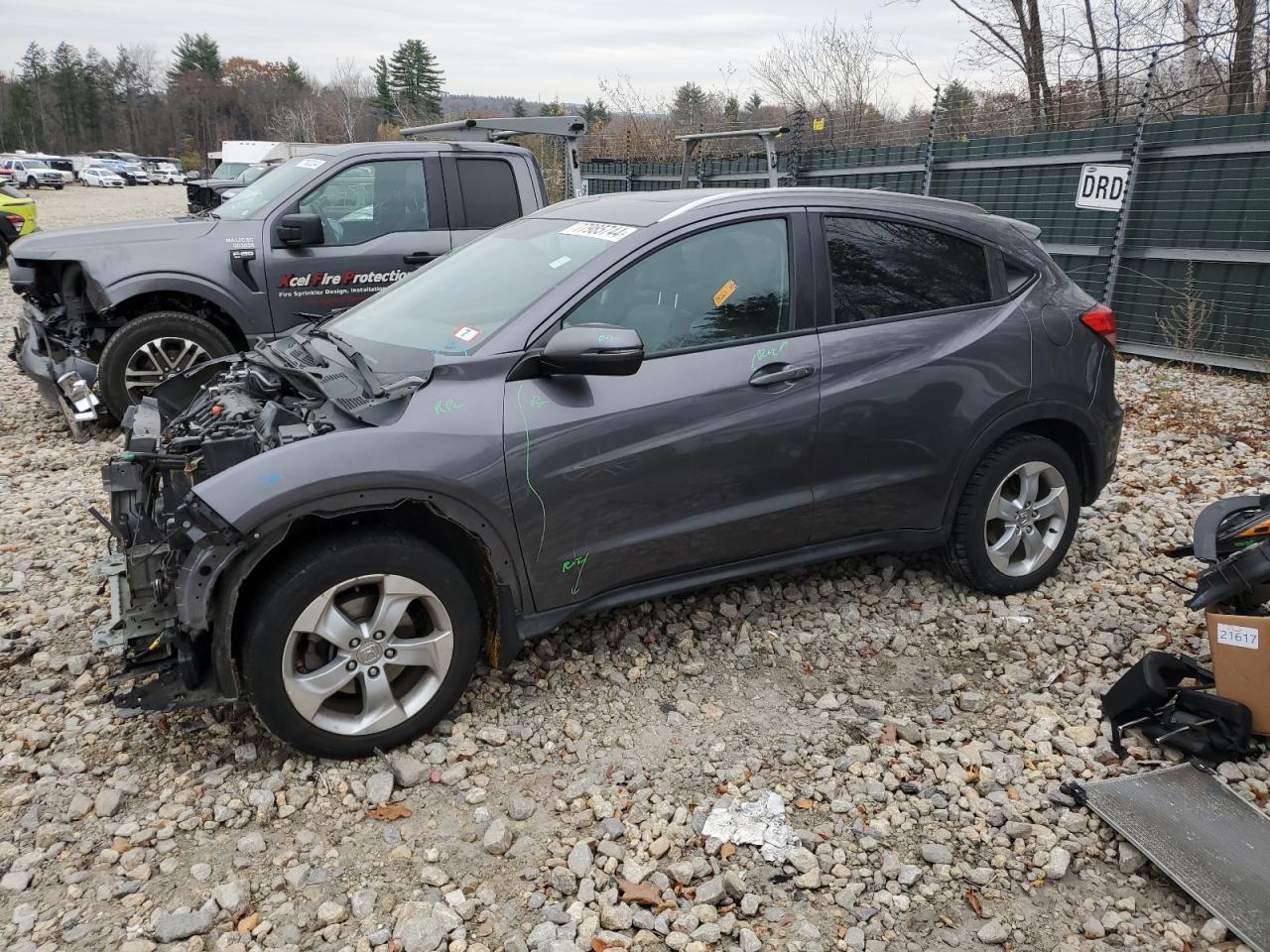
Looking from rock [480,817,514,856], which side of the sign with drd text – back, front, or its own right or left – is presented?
front

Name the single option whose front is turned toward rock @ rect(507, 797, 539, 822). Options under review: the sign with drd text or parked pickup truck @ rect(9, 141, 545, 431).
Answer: the sign with drd text

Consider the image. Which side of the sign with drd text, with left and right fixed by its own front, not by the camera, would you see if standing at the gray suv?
front

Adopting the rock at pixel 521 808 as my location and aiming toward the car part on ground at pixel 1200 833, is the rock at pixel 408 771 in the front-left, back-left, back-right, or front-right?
back-left

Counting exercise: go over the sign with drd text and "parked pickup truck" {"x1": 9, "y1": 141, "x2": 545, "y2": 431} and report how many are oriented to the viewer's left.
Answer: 1

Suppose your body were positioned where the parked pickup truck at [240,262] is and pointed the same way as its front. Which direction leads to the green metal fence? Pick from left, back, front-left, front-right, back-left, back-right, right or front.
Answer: back

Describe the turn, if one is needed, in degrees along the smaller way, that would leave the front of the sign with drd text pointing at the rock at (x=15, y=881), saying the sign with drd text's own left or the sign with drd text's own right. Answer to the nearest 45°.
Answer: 0° — it already faces it

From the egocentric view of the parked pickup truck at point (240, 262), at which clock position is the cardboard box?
The cardboard box is roughly at 8 o'clock from the parked pickup truck.

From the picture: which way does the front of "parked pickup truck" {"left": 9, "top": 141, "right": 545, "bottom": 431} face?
to the viewer's left

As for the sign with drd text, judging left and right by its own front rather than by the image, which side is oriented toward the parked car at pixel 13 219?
right

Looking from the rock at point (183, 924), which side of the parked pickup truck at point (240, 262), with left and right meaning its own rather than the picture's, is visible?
left

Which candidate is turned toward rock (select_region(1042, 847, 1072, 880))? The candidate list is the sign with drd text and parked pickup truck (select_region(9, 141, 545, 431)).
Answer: the sign with drd text
